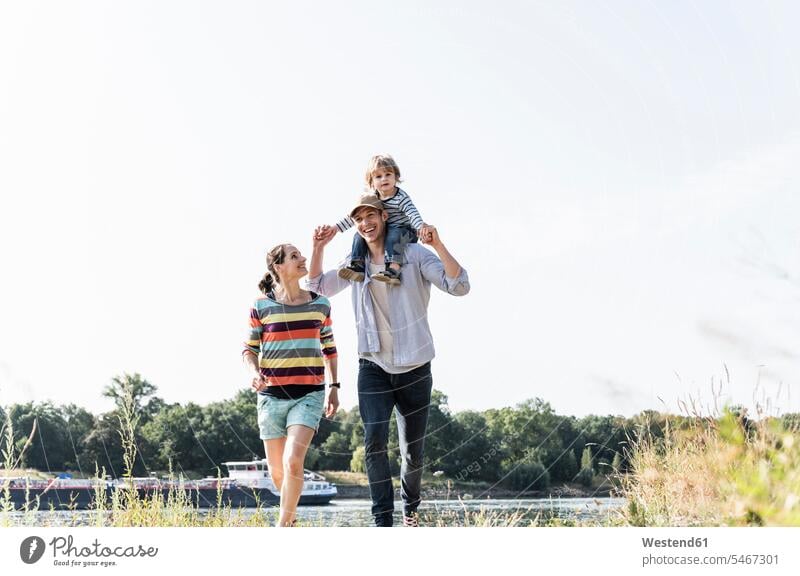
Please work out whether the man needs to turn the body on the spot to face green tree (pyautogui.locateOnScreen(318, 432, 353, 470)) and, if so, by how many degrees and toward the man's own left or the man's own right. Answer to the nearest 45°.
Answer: approximately 180°

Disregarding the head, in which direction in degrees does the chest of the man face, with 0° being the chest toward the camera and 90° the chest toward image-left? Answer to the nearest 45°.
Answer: approximately 0°

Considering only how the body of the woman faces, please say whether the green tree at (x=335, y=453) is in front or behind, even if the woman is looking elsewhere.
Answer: behind

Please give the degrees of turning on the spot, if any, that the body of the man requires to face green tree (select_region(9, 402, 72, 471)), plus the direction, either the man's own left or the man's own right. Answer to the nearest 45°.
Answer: approximately 135° to the man's own right

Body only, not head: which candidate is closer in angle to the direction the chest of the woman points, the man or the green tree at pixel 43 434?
the man

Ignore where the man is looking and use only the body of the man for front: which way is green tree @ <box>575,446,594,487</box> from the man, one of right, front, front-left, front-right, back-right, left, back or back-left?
back-left

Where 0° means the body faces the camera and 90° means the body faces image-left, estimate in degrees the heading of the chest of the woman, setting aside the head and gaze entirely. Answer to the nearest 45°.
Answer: approximately 0°

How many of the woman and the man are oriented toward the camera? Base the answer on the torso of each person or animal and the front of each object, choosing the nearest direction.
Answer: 2

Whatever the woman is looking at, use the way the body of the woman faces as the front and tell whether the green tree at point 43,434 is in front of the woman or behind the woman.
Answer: behind
